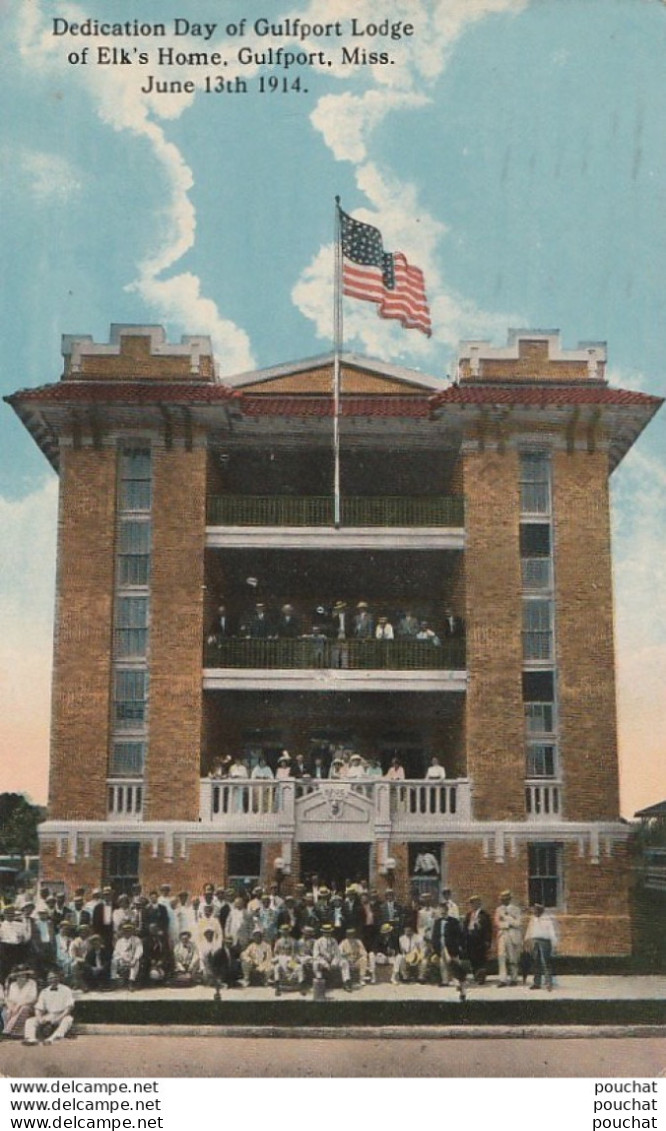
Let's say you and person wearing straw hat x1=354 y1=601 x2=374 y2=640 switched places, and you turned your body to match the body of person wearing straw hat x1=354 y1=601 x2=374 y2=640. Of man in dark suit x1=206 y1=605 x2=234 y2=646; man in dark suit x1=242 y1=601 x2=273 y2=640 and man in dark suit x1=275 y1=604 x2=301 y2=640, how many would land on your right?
3

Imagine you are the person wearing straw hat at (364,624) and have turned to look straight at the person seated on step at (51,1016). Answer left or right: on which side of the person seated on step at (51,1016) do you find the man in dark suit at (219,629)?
right

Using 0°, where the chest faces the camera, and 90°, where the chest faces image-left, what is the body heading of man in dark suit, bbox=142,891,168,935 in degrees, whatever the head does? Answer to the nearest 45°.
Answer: approximately 0°

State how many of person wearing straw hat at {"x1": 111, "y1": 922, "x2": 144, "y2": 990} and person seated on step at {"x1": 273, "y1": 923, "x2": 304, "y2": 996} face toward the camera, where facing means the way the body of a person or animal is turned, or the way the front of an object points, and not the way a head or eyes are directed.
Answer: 2
